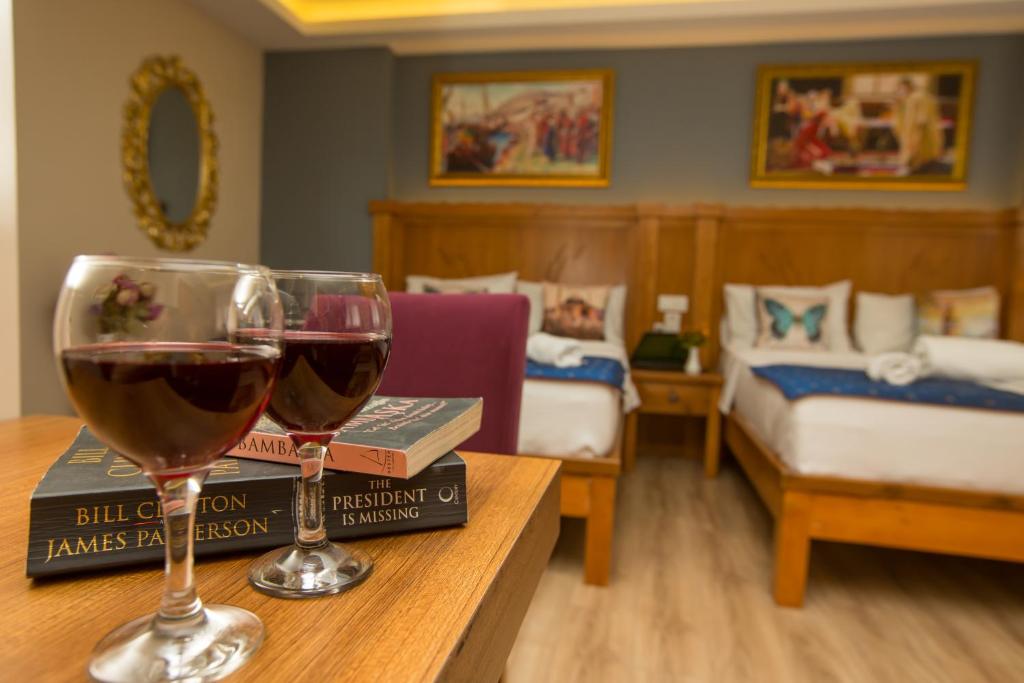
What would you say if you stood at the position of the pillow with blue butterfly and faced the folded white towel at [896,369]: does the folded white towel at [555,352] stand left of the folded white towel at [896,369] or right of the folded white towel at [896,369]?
right

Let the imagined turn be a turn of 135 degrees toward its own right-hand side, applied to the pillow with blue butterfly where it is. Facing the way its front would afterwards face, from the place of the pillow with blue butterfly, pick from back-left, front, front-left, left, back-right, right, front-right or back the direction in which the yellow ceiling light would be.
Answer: front-left

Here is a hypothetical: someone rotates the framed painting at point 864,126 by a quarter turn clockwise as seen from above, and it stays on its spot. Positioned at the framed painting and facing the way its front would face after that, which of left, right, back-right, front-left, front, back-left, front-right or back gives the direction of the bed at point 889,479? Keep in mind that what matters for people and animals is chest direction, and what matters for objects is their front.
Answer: left

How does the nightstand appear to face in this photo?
toward the camera

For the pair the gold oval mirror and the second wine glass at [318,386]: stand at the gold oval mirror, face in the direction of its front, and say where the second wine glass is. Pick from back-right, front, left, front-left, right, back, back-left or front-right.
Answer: front-right

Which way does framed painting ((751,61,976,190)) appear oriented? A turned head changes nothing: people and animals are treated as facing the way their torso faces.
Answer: toward the camera

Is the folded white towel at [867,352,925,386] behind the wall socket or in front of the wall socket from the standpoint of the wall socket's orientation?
in front
